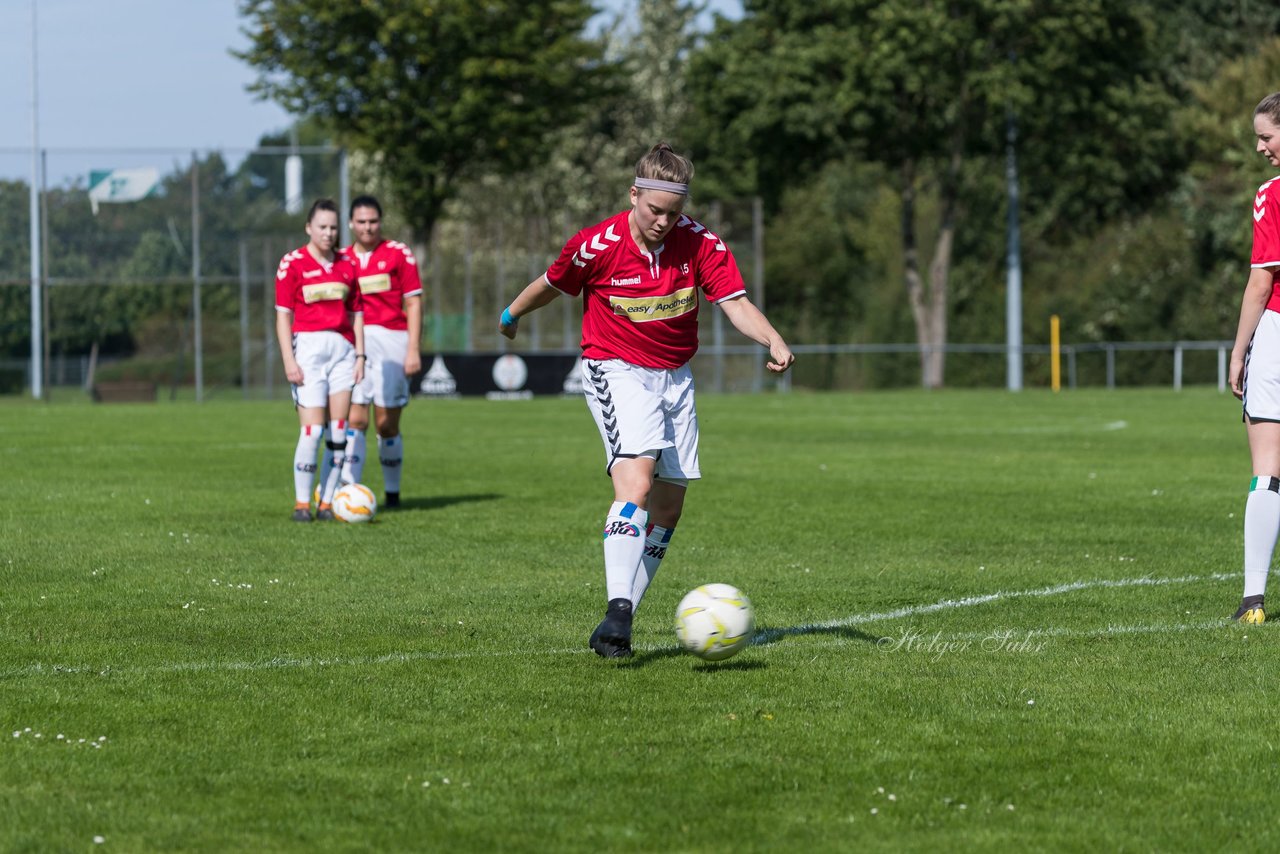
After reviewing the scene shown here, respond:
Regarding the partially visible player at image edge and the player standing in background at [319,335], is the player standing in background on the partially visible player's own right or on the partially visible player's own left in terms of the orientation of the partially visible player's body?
on the partially visible player's own right

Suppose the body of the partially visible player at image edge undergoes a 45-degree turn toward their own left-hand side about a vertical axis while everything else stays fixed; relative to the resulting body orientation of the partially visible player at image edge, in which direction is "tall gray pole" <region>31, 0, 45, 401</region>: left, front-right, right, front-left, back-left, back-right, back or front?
back-right

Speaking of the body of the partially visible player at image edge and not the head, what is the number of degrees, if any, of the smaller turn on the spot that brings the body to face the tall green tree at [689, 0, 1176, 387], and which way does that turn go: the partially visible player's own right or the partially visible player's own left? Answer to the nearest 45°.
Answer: approximately 135° to the partially visible player's own right

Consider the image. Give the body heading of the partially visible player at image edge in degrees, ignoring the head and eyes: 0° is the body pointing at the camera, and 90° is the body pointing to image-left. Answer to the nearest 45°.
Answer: approximately 45°

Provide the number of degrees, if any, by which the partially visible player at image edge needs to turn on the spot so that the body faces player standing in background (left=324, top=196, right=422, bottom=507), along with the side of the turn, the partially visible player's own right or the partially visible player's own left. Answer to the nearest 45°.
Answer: approximately 90° to the partially visible player's own right

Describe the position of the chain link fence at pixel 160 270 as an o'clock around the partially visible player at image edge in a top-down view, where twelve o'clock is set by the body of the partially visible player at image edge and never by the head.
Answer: The chain link fence is roughly at 3 o'clock from the partially visible player at image edge.

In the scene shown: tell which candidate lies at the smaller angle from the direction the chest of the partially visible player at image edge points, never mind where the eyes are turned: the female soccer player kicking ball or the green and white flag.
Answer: the female soccer player kicking ball

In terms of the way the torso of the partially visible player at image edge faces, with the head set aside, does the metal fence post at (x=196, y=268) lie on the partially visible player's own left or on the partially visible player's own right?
on the partially visible player's own right

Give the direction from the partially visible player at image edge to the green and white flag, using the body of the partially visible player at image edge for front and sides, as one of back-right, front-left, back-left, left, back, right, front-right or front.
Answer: right

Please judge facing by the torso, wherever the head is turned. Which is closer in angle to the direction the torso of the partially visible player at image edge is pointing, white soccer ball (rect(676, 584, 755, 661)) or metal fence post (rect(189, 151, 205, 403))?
the white soccer ball

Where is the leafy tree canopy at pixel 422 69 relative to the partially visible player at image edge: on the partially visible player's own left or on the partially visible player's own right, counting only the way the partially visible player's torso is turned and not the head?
on the partially visible player's own right
